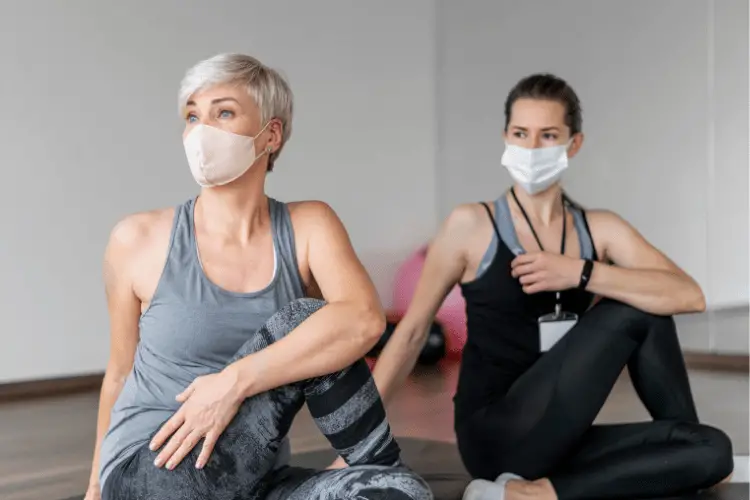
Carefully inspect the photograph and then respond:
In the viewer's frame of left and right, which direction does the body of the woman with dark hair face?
facing the viewer

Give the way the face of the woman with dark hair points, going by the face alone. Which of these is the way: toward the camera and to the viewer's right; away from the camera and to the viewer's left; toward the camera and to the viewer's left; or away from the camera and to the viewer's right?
toward the camera and to the viewer's left

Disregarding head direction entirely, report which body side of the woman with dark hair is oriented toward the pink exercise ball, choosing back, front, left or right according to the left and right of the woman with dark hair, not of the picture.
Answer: back

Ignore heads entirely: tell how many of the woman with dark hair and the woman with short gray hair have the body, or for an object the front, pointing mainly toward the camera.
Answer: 2

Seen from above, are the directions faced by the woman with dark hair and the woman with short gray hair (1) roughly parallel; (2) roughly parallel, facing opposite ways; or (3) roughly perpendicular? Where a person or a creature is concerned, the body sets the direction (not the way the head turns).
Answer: roughly parallel

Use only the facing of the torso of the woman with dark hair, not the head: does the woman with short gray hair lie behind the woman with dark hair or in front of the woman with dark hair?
in front

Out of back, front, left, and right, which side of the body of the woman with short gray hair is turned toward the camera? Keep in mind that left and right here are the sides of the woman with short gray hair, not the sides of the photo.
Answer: front

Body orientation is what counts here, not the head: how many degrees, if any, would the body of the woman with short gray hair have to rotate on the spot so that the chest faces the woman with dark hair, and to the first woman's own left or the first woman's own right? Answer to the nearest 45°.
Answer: approximately 135° to the first woman's own left
